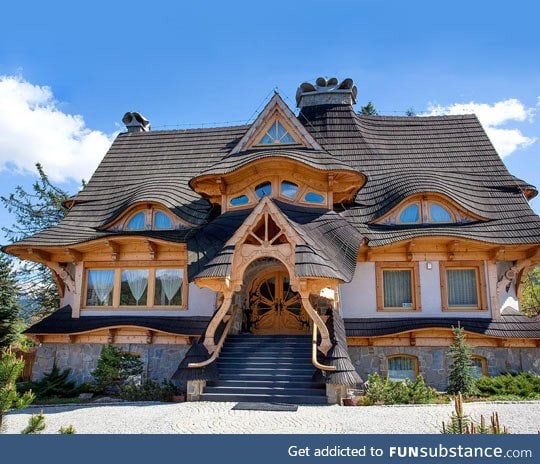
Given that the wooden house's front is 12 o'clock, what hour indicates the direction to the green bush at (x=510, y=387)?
The green bush is roughly at 10 o'clock from the wooden house.

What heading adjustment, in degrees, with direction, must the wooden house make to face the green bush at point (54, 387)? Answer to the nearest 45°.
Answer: approximately 90° to its right

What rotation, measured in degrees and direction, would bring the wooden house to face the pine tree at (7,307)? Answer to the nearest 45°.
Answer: approximately 135° to its right

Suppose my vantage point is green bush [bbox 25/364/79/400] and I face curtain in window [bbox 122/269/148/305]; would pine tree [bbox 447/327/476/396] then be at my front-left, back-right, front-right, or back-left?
front-right

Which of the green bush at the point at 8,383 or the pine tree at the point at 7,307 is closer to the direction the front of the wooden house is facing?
the green bush

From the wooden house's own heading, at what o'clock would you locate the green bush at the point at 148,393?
The green bush is roughly at 2 o'clock from the wooden house.

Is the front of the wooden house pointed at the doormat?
yes

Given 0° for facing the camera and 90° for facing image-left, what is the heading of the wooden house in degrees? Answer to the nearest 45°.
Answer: approximately 0°
